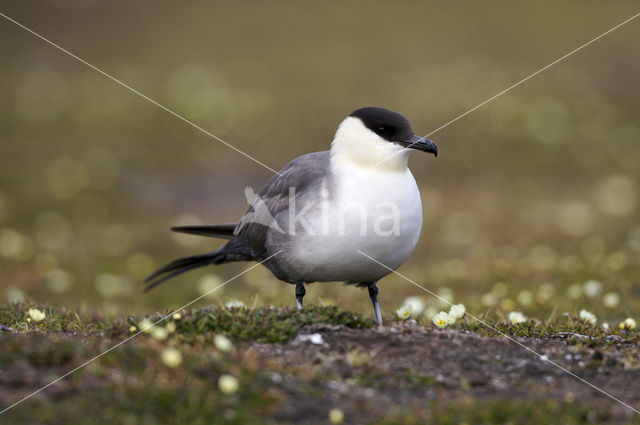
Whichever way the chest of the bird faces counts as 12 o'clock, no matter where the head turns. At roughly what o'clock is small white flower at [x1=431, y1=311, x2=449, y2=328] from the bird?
The small white flower is roughly at 12 o'clock from the bird.

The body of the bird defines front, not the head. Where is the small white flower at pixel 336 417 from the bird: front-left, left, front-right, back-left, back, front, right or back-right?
front-right

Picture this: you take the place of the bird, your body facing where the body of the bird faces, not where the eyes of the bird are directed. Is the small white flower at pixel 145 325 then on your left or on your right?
on your right

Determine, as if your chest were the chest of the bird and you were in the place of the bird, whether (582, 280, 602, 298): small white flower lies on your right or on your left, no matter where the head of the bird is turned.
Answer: on your left

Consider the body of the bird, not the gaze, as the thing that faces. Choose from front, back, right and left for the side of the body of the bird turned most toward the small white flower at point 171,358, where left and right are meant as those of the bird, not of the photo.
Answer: right

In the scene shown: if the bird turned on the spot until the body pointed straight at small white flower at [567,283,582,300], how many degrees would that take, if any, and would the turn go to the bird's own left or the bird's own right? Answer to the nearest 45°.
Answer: approximately 90° to the bird's own left

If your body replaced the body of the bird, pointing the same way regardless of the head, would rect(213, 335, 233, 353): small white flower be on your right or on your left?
on your right

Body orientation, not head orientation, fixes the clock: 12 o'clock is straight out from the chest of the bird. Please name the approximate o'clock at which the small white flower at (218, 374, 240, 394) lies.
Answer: The small white flower is roughly at 2 o'clock from the bird.

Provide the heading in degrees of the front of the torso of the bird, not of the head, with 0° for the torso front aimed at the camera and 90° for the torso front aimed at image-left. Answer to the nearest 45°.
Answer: approximately 315°

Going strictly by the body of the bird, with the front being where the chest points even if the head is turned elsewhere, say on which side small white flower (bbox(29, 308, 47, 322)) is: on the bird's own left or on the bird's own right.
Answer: on the bird's own right

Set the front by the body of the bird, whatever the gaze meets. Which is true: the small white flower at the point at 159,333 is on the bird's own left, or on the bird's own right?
on the bird's own right

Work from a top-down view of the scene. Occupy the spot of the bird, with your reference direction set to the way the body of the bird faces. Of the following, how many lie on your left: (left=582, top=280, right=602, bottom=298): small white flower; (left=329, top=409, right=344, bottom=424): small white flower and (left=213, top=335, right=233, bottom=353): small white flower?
1
